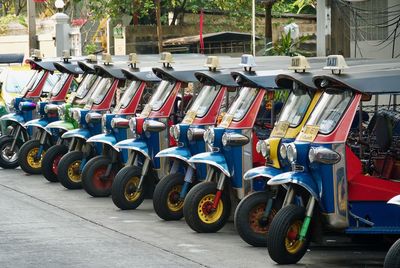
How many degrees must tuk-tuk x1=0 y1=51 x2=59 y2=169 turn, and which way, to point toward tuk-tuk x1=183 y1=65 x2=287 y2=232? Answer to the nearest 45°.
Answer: approximately 45° to its left

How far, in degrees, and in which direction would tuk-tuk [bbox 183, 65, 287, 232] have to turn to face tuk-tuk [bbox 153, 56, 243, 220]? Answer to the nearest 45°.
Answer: approximately 90° to its right

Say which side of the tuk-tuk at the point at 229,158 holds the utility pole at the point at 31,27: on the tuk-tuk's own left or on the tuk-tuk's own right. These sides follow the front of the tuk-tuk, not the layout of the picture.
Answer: on the tuk-tuk's own right

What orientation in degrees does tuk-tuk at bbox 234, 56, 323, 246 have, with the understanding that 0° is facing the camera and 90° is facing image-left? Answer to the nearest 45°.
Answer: approximately 45°

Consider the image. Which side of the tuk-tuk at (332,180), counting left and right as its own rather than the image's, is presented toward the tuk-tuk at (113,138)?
right

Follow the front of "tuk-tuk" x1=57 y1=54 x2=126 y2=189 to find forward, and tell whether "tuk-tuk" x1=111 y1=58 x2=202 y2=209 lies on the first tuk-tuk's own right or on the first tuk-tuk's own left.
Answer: on the first tuk-tuk's own left

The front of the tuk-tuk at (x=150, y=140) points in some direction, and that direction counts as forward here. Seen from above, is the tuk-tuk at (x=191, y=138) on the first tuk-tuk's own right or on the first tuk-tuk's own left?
on the first tuk-tuk's own left

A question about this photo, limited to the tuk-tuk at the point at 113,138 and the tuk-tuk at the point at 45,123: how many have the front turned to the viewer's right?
0

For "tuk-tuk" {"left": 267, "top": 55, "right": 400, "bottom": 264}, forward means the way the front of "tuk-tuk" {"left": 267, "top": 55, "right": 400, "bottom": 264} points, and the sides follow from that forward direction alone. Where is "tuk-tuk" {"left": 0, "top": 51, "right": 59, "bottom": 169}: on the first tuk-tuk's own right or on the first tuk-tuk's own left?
on the first tuk-tuk's own right

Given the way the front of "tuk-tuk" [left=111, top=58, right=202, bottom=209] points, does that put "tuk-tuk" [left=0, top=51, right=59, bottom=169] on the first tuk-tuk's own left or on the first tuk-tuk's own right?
on the first tuk-tuk's own right

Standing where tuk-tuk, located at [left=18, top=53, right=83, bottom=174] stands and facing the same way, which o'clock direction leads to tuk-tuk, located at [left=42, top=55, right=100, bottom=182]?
tuk-tuk, located at [left=42, top=55, right=100, bottom=182] is roughly at 10 o'clock from tuk-tuk, located at [left=18, top=53, right=83, bottom=174].

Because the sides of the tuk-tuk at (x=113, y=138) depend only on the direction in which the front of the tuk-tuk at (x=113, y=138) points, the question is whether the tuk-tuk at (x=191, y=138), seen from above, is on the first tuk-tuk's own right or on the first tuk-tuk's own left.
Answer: on the first tuk-tuk's own left

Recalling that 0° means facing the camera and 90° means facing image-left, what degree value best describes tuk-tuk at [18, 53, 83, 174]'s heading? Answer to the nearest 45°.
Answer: approximately 45°

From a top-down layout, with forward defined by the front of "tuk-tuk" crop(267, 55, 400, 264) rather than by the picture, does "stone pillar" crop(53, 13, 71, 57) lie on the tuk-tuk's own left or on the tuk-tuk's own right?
on the tuk-tuk's own right

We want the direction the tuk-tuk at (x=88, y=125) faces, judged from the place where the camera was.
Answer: facing the viewer and to the left of the viewer

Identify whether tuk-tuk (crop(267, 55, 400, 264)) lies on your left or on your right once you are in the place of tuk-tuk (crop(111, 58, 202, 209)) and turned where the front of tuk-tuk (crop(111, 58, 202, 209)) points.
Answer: on your left
